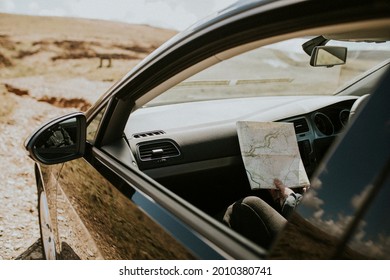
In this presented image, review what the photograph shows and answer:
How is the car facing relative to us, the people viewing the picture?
facing away from the viewer and to the left of the viewer
